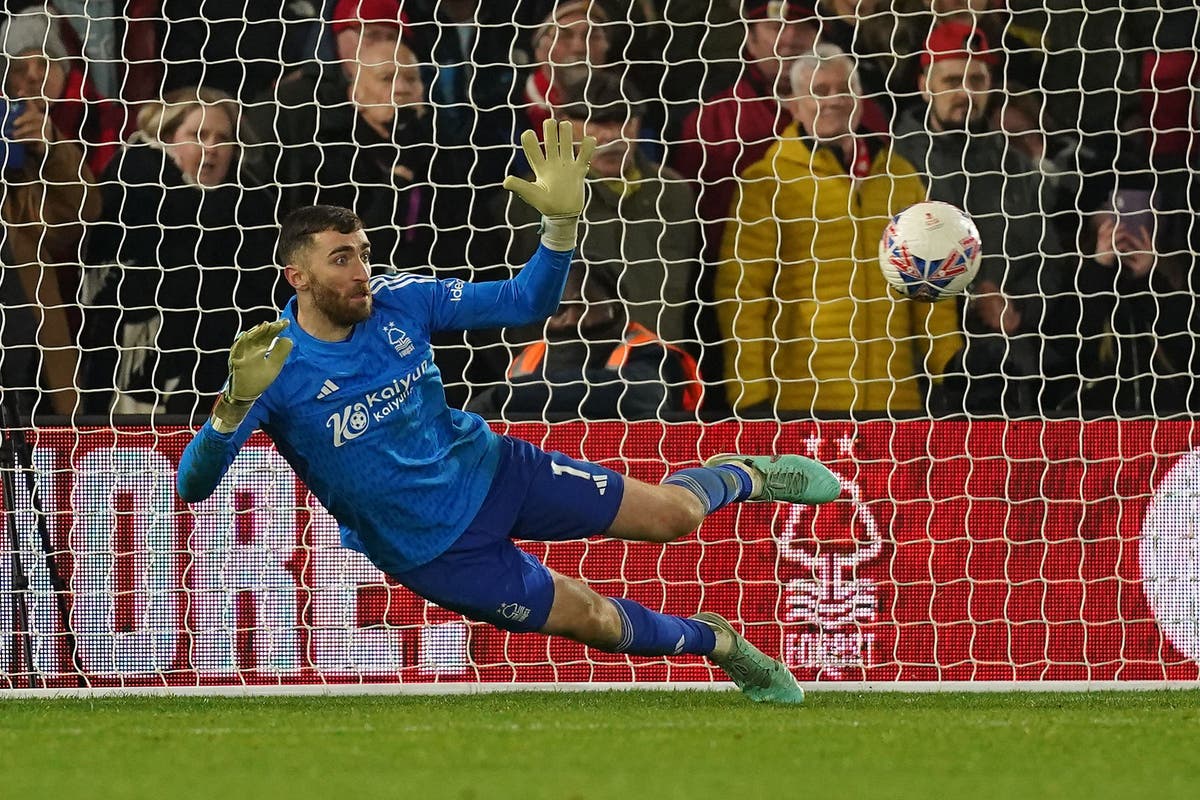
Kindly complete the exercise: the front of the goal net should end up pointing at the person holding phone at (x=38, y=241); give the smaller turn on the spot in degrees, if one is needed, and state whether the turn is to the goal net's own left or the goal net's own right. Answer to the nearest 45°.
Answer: approximately 90° to the goal net's own right

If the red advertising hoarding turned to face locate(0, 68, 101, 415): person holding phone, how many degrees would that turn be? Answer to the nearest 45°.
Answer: approximately 90° to its right

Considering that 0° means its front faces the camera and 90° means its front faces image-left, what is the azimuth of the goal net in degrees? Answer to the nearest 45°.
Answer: approximately 0°

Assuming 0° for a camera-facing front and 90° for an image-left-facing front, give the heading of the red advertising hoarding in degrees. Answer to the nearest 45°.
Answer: approximately 0°

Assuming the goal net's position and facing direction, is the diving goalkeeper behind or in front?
in front

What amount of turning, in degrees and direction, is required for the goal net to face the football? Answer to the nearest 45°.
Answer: approximately 45° to its left
